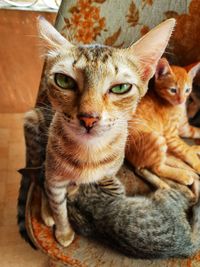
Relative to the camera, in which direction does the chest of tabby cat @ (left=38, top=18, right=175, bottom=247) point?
toward the camera

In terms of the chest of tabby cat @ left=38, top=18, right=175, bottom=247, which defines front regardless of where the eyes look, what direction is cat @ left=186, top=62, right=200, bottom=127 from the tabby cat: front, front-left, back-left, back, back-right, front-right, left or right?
back-left

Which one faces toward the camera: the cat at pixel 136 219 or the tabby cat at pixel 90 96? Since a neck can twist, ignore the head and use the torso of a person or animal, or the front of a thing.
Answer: the tabby cat

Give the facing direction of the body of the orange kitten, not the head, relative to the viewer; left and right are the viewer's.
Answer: facing the viewer and to the right of the viewer
